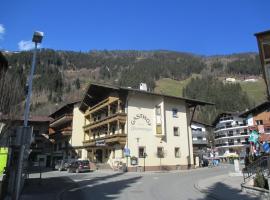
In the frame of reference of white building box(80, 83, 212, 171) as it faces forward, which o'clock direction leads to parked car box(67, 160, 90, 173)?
The parked car is roughly at 1 o'clock from the white building.

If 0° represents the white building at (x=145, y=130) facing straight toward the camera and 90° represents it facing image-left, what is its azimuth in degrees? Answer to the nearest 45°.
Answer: approximately 45°

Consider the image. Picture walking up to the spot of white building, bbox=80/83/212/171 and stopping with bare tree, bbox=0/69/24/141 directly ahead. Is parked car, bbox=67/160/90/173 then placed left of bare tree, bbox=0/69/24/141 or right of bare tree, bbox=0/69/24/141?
right

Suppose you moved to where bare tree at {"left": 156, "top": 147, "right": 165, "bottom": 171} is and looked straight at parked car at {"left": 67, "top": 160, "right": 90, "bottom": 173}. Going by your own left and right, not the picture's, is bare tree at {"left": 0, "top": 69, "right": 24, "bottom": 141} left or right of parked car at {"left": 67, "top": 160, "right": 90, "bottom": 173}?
left
